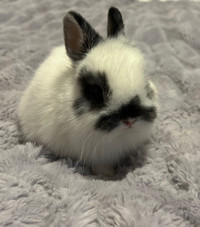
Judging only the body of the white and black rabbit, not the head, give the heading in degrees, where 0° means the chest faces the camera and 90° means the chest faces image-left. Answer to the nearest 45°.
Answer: approximately 315°
